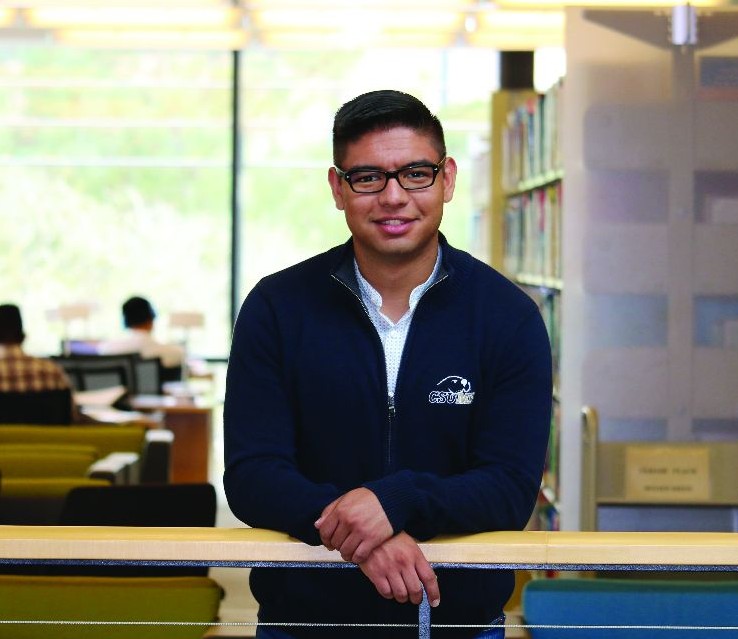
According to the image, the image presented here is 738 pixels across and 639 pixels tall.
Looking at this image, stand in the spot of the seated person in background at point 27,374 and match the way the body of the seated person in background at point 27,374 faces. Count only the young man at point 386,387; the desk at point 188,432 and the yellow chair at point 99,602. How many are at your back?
2

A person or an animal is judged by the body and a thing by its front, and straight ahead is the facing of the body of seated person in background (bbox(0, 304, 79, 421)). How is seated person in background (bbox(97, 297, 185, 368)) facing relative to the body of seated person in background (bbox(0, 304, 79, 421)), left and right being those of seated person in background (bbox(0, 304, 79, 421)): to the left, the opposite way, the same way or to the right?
the same way

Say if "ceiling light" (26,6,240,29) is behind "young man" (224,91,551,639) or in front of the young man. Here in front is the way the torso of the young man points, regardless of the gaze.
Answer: behind

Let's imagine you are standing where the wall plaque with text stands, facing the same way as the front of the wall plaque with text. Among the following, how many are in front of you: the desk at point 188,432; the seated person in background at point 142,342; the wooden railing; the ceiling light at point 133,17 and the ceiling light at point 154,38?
1

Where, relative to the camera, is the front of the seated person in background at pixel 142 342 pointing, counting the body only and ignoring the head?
away from the camera

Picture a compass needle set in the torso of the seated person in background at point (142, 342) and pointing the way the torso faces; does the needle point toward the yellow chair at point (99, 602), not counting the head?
no

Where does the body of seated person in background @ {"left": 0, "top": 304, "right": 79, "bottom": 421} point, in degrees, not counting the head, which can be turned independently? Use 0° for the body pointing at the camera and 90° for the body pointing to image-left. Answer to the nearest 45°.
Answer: approximately 180°

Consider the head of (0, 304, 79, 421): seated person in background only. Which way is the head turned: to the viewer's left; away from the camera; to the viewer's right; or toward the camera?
away from the camera

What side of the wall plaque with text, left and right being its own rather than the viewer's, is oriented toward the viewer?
front

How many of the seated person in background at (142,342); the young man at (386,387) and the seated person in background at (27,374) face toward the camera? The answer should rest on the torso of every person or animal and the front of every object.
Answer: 1

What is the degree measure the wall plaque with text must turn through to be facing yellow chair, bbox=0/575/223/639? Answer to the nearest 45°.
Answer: approximately 45° to its right

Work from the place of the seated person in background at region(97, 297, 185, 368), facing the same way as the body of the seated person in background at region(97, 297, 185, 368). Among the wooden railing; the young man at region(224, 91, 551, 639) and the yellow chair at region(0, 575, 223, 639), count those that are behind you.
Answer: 3

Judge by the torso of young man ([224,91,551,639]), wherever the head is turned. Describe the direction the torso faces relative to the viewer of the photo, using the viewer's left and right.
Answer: facing the viewer

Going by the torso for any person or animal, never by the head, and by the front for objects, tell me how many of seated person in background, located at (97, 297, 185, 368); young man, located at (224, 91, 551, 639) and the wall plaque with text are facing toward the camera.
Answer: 2

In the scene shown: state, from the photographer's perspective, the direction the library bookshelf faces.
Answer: facing the viewer and to the left of the viewer

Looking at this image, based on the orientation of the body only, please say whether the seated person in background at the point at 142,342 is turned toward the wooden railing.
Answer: no

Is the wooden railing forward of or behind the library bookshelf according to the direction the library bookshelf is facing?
forward

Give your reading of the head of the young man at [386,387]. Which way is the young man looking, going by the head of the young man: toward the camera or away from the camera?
toward the camera

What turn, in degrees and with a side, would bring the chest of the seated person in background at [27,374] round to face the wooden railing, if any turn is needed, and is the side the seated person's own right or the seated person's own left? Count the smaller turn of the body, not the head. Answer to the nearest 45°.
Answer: approximately 180°

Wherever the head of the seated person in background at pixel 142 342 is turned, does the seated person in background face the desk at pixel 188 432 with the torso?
no

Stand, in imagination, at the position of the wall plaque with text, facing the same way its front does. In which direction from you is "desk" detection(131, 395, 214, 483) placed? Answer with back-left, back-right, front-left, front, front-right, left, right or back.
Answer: back-right
